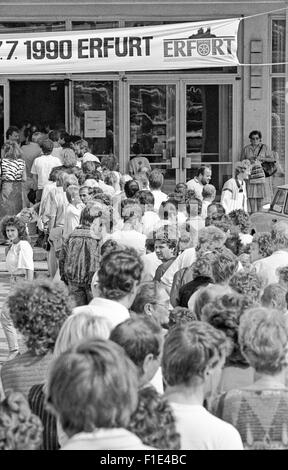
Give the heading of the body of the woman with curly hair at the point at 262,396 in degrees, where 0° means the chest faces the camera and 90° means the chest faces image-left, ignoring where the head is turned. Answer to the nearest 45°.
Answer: approximately 180°

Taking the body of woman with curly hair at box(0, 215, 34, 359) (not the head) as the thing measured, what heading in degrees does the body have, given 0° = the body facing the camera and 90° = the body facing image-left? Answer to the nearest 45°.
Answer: approximately 45°

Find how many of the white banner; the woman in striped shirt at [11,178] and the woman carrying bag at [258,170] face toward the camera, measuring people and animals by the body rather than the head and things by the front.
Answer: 2

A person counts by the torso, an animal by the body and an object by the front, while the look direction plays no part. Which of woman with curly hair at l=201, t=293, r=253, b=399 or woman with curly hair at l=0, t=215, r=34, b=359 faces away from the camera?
woman with curly hair at l=201, t=293, r=253, b=399

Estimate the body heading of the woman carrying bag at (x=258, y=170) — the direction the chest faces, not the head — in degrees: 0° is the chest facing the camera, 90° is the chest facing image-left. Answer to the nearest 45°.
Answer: approximately 0°

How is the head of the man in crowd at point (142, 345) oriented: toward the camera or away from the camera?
away from the camera

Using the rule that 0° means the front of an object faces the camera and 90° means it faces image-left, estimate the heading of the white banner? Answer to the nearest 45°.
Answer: approximately 0°

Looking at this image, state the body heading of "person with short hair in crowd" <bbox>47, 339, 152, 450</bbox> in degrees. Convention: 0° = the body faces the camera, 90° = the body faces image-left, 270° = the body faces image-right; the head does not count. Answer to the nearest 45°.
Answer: approximately 180°

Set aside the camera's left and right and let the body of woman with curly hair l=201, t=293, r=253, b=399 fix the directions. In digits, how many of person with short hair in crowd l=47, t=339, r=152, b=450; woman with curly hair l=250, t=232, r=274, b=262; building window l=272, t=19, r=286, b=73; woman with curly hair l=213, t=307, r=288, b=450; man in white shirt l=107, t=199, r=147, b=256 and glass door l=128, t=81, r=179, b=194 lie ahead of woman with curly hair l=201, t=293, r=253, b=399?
4

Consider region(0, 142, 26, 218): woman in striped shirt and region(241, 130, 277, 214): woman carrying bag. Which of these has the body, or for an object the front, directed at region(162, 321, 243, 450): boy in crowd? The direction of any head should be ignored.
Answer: the woman carrying bag

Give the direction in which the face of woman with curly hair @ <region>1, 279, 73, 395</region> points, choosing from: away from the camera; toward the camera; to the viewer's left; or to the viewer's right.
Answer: away from the camera

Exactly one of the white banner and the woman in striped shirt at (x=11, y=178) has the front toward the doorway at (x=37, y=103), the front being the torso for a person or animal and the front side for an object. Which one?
the woman in striped shirt

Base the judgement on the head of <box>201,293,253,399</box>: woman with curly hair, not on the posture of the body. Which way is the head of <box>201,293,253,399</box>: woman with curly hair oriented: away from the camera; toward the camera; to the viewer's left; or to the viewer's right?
away from the camera
